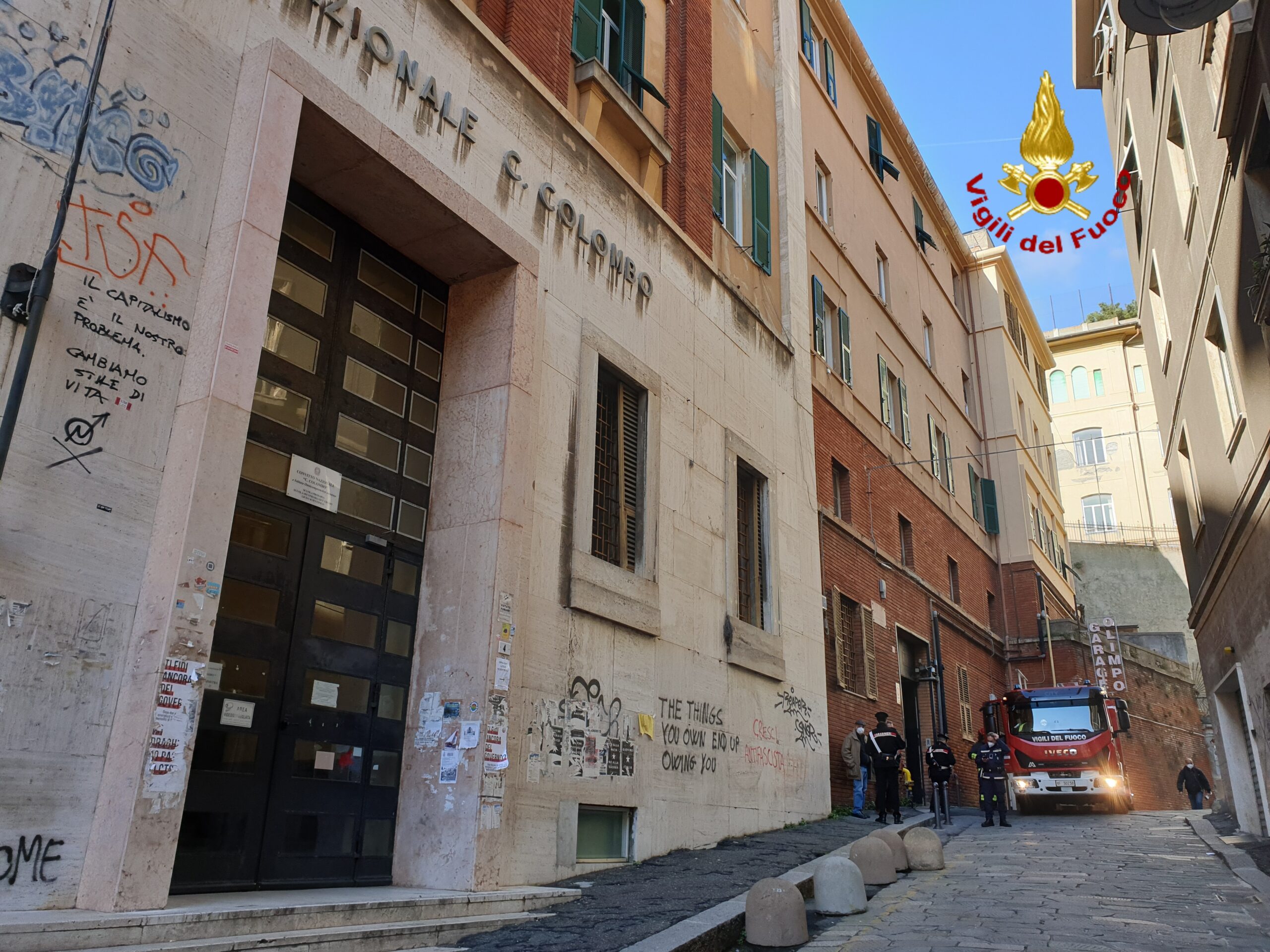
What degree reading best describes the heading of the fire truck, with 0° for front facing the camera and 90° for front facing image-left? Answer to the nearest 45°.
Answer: approximately 0°

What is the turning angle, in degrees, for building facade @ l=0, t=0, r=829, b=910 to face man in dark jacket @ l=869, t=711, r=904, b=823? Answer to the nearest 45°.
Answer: approximately 90° to its left

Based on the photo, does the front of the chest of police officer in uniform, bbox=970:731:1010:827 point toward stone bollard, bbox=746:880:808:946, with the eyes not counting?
yes

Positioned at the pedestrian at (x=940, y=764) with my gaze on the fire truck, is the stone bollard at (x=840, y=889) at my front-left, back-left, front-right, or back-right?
back-right

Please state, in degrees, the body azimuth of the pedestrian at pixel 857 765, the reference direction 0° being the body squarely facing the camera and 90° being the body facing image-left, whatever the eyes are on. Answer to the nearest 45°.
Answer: approximately 315°

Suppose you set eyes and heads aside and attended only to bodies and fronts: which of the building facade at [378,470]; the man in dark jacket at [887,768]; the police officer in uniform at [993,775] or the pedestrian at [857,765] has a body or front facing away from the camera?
the man in dark jacket

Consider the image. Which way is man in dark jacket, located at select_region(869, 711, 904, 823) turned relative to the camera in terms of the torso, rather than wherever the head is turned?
away from the camera
